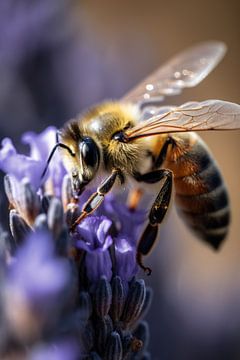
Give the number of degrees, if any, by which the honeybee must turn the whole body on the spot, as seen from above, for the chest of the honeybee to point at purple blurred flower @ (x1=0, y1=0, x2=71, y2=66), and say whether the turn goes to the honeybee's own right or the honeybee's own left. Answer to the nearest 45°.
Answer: approximately 90° to the honeybee's own right

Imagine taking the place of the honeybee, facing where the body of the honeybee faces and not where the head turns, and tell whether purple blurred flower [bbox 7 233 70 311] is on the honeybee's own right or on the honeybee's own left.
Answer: on the honeybee's own left

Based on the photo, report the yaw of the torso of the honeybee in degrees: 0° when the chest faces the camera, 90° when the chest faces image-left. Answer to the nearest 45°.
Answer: approximately 90°

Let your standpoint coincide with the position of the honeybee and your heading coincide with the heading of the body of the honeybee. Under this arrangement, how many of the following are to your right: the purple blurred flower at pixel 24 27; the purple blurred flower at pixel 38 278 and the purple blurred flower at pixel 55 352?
1
